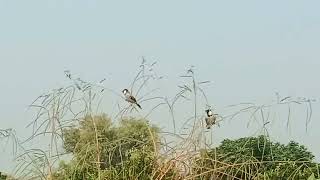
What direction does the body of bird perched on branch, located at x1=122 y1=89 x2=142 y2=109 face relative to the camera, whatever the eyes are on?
to the viewer's left

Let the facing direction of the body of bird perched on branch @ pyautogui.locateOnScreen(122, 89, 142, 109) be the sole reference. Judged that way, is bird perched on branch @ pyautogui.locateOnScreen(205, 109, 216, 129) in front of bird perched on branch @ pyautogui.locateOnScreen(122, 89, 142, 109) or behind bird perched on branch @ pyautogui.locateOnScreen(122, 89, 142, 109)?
behind
